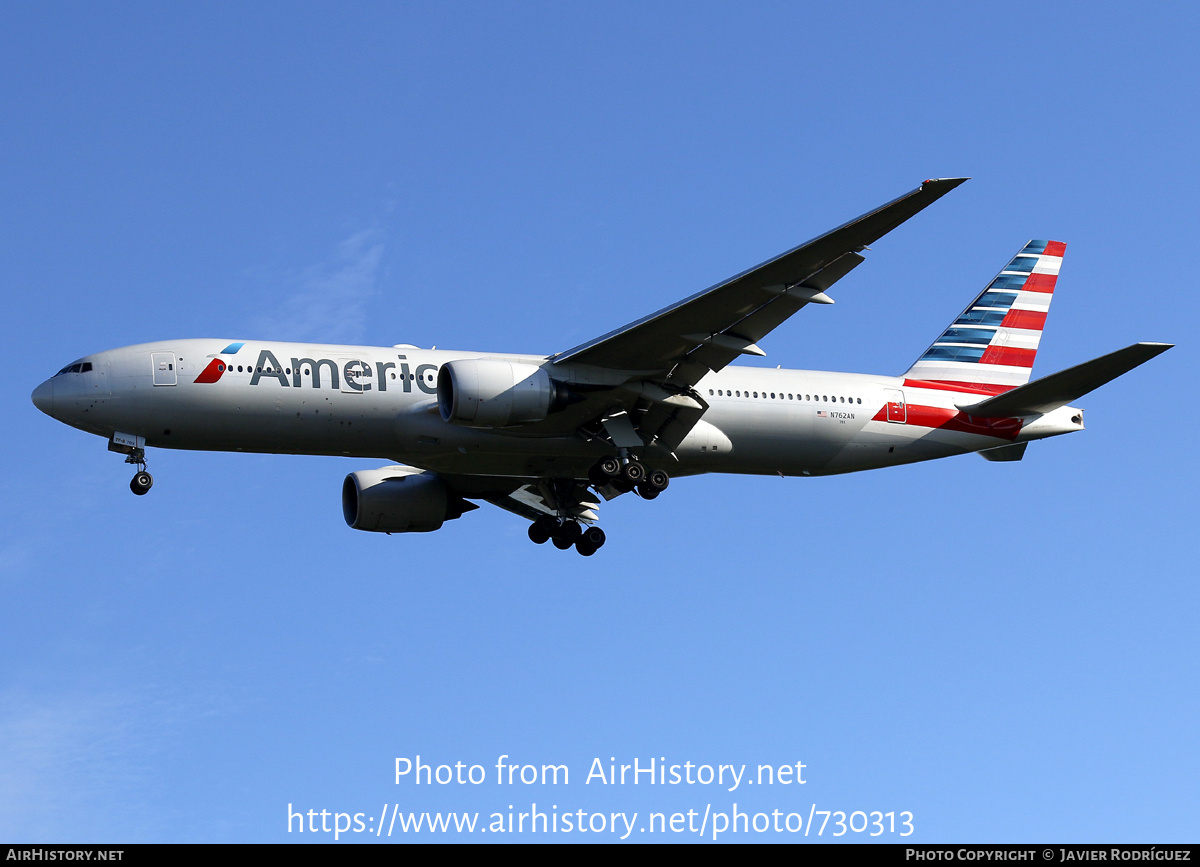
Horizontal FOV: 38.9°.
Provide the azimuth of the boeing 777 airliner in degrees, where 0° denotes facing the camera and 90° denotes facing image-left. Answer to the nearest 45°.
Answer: approximately 90°
